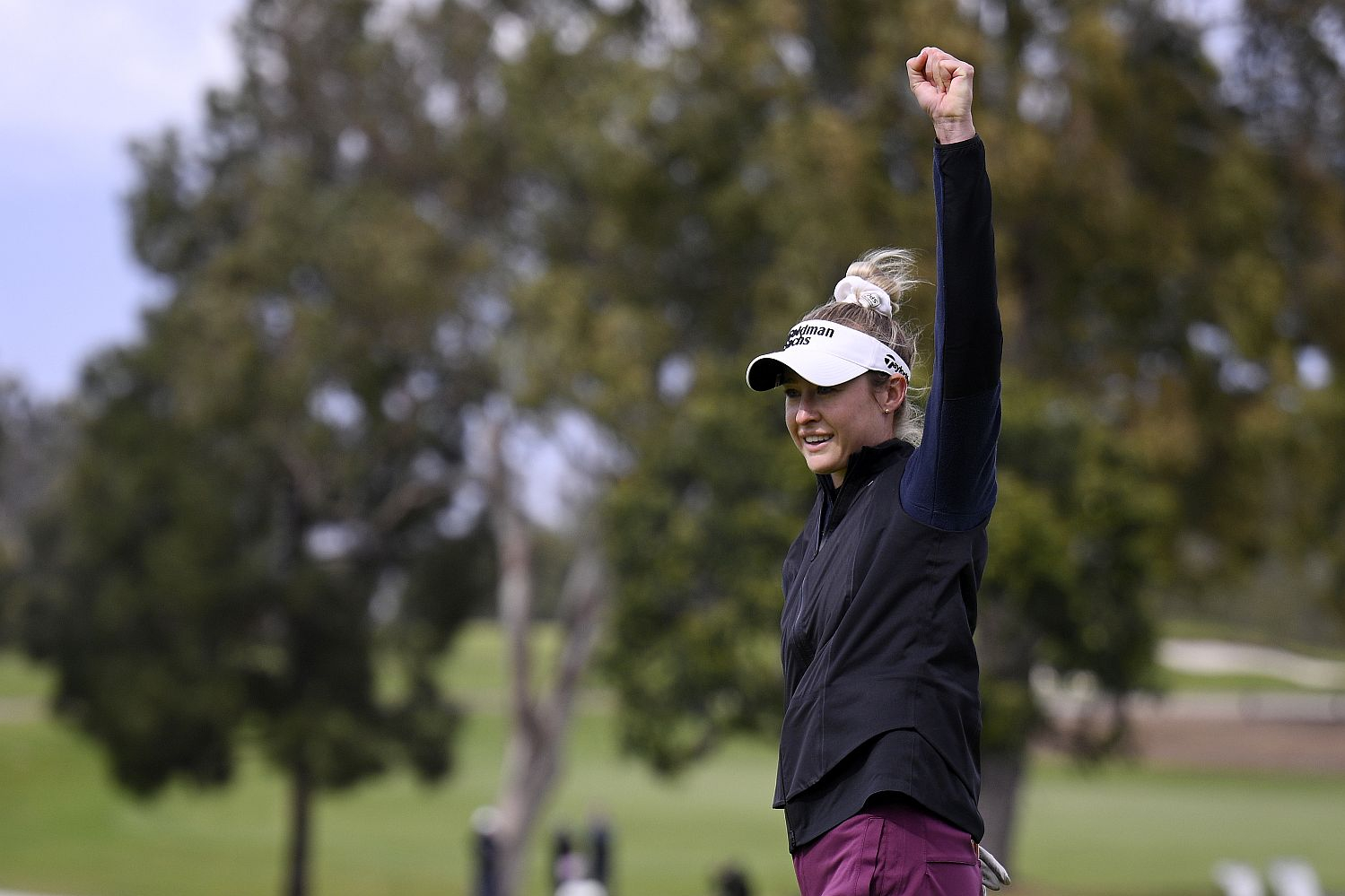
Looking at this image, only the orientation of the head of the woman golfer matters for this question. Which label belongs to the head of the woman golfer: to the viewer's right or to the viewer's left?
to the viewer's left

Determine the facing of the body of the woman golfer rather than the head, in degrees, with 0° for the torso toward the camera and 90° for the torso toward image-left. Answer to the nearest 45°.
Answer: approximately 45°

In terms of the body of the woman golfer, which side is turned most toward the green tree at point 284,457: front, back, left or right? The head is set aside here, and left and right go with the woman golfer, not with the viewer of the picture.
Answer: right
